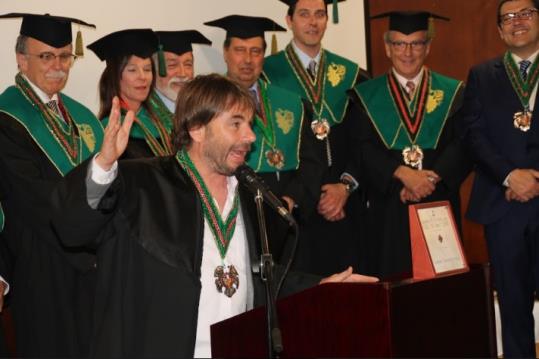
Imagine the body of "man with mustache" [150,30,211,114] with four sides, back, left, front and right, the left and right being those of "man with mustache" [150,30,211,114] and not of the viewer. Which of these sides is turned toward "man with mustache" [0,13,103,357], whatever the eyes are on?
right

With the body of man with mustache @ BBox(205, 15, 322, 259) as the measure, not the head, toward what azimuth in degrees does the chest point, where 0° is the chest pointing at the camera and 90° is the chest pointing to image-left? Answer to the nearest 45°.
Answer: approximately 0°

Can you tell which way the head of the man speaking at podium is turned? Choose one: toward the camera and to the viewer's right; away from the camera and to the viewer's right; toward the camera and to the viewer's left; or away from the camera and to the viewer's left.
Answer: toward the camera and to the viewer's right

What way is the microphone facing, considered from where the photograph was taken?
facing to the left of the viewer

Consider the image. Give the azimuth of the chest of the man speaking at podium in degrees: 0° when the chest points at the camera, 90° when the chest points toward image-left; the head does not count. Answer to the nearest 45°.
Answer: approximately 315°

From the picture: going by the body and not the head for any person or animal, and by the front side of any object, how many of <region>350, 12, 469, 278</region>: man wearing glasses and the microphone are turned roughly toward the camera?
1

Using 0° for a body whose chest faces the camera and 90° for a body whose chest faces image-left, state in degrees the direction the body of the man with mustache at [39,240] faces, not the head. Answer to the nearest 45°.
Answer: approximately 315°
